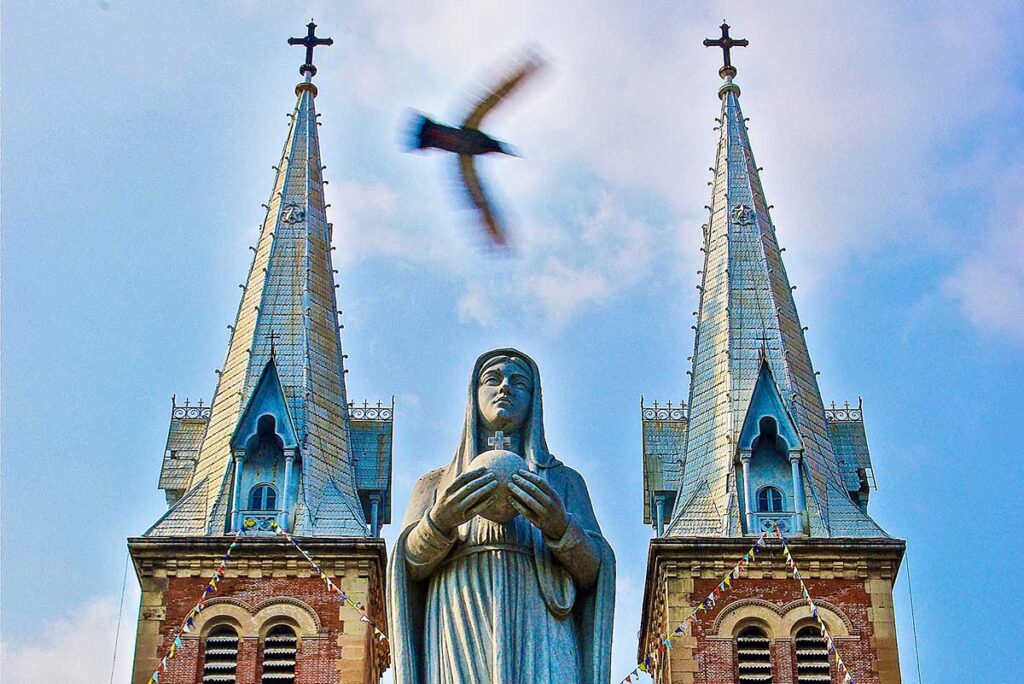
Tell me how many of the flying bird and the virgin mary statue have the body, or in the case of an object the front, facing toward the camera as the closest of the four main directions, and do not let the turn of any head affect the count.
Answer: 1

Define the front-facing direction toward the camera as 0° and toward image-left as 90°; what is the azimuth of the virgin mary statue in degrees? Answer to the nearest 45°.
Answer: approximately 0°

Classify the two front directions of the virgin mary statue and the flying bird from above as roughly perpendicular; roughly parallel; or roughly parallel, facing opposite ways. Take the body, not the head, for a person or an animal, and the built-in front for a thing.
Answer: roughly perpendicular

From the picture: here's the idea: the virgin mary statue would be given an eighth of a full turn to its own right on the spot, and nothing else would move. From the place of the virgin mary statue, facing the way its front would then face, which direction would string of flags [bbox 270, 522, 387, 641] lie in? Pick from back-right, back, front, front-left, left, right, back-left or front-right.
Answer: back-right
